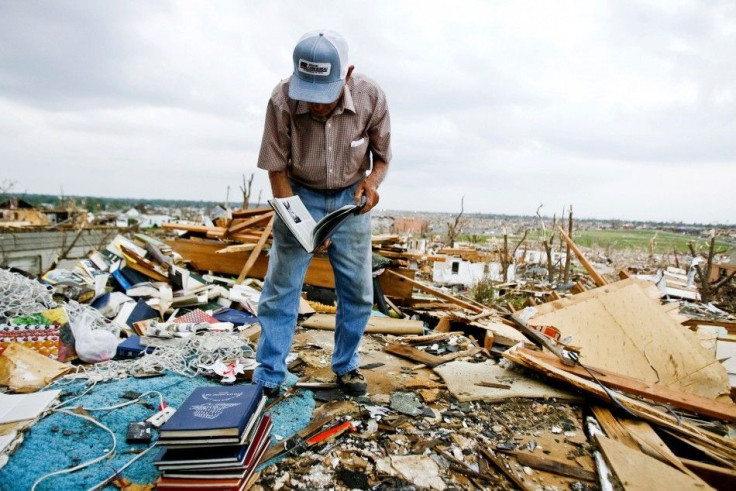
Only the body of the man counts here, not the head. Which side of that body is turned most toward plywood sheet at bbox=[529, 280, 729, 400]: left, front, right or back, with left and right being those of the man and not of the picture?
left

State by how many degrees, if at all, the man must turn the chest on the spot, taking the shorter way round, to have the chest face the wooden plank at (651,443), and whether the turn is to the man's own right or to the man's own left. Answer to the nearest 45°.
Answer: approximately 90° to the man's own left

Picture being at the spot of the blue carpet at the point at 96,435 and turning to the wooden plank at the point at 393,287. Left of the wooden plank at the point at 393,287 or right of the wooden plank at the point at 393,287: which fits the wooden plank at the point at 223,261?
left

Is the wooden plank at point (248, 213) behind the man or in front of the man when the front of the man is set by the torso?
behind

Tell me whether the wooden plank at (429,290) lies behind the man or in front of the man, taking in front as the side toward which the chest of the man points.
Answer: behind

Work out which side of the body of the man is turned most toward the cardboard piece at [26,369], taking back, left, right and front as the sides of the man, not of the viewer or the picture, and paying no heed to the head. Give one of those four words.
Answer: right

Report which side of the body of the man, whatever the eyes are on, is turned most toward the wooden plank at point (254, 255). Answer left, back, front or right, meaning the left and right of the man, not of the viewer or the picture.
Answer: back

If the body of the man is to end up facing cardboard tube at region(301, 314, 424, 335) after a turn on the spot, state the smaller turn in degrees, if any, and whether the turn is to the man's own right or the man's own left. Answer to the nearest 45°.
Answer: approximately 180°

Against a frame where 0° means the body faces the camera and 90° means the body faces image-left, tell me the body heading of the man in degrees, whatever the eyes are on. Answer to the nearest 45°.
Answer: approximately 0°

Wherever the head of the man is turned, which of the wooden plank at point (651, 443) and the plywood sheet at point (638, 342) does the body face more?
the wooden plank

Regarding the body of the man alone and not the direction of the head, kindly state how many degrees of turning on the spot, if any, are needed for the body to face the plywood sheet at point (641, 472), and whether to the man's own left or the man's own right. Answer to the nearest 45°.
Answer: approximately 45° to the man's own left

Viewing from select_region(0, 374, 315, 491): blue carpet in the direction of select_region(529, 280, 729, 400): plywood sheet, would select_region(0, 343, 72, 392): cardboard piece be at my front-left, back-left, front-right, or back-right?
back-left
